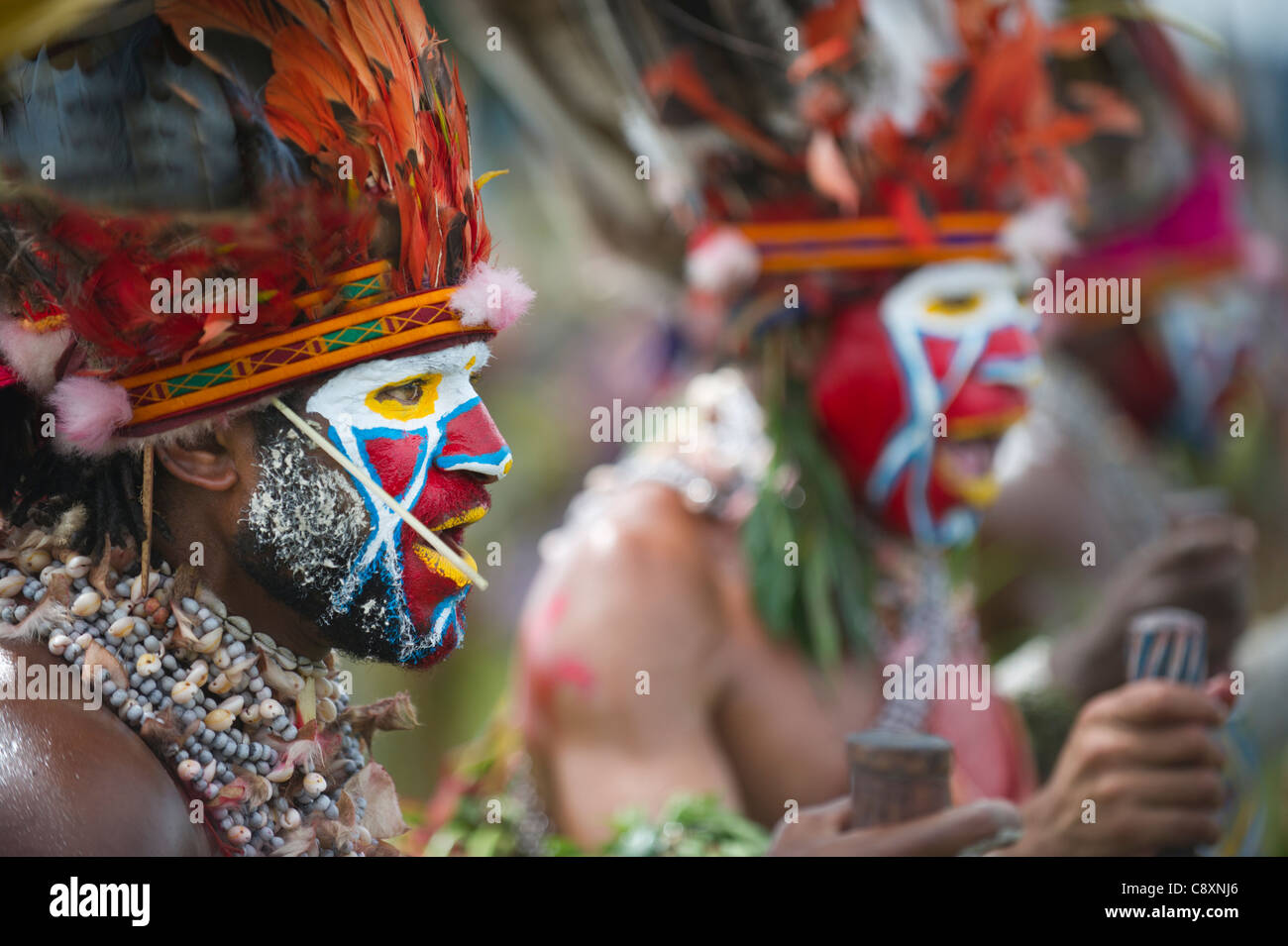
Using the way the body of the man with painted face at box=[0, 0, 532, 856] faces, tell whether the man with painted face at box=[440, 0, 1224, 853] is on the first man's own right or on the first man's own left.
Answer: on the first man's own left

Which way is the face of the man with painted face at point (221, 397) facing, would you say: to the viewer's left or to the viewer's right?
to the viewer's right

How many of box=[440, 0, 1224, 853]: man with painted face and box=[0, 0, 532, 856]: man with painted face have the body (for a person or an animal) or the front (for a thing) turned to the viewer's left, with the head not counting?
0

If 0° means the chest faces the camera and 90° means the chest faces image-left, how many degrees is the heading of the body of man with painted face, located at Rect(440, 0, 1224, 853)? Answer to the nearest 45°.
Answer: approximately 315°

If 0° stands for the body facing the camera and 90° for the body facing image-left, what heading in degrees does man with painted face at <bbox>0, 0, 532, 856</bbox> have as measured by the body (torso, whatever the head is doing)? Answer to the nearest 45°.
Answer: approximately 270°
